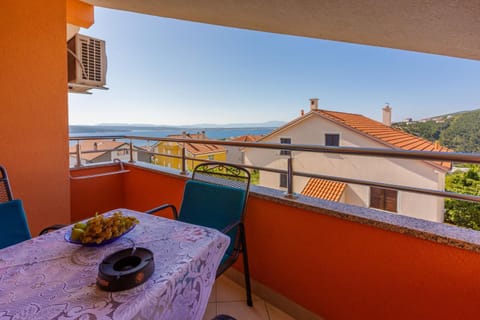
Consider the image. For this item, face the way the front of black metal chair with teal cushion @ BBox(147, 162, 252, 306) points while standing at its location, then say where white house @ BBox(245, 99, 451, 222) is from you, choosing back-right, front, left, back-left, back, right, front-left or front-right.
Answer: back

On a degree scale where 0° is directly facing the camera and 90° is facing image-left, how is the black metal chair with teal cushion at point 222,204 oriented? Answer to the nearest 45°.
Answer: approximately 45°

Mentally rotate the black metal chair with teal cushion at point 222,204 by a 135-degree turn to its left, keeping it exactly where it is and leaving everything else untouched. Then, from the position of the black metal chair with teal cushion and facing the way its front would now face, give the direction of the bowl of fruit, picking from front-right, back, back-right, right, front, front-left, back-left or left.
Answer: back-right

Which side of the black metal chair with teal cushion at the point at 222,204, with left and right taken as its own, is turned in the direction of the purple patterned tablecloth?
front

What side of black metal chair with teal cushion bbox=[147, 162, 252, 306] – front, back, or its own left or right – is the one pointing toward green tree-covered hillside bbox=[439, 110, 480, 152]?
back

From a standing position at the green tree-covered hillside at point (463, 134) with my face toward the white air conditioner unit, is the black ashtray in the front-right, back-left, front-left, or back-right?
front-left

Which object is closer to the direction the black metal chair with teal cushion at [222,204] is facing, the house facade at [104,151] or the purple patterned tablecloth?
the purple patterned tablecloth

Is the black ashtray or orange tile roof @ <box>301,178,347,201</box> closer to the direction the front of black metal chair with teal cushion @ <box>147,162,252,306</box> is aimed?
the black ashtray

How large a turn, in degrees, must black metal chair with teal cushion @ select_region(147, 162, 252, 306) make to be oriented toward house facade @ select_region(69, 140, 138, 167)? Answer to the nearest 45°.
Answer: approximately 90° to its right

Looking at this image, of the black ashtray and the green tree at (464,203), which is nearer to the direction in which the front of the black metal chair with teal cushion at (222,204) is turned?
the black ashtray

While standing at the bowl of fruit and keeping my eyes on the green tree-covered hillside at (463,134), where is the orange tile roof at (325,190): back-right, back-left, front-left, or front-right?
front-left

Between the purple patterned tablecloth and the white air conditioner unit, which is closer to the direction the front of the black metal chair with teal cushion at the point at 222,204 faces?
the purple patterned tablecloth

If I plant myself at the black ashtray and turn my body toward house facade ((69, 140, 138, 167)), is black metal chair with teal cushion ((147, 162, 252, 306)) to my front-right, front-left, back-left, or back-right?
front-right

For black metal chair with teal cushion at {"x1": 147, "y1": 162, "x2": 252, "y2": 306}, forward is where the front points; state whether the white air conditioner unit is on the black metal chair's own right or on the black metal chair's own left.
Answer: on the black metal chair's own right

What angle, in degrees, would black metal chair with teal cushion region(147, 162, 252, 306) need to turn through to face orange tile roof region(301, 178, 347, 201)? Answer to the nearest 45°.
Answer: approximately 180°
